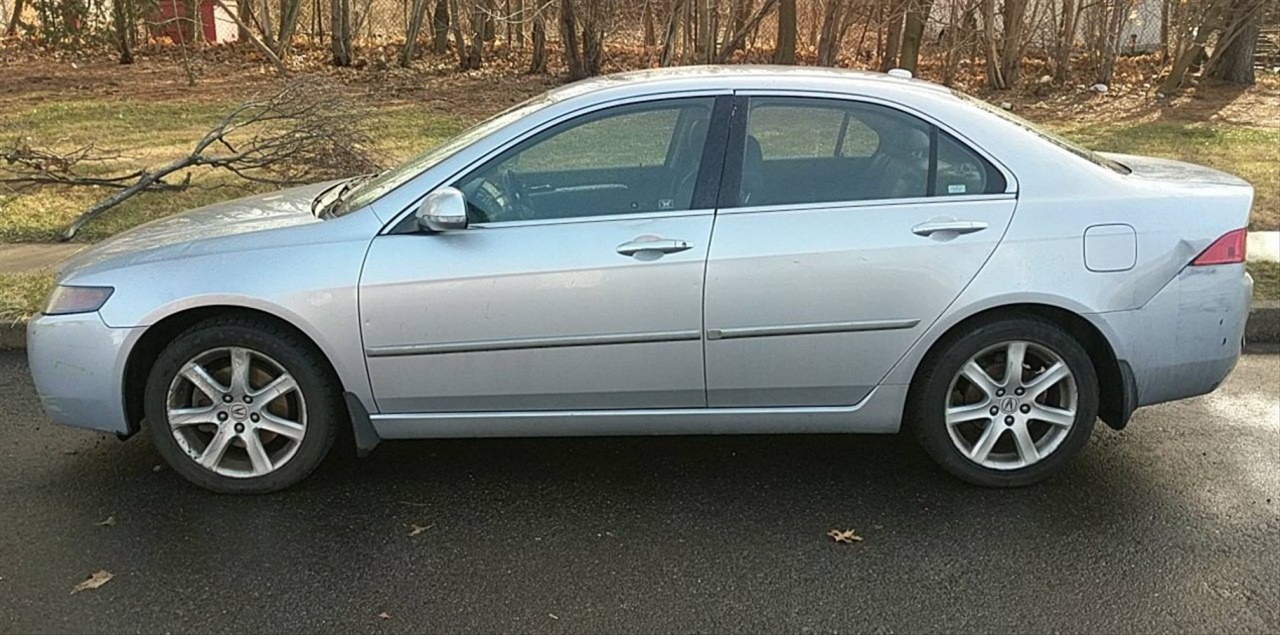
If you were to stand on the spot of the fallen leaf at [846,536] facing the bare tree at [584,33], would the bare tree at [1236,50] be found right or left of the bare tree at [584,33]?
right

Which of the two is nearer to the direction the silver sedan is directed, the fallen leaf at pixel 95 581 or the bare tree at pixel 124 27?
the fallen leaf

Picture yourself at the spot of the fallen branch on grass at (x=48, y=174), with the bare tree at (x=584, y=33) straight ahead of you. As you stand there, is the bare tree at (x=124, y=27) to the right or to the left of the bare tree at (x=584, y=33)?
left

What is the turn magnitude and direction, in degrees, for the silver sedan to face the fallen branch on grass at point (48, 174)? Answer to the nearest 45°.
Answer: approximately 45° to its right

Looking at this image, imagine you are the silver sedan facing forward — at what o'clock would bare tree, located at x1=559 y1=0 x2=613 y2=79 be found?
The bare tree is roughly at 3 o'clock from the silver sedan.

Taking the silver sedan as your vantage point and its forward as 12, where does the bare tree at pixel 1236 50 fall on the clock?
The bare tree is roughly at 4 o'clock from the silver sedan.

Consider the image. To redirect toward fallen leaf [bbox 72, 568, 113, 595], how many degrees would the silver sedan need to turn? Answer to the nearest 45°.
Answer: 0° — it already faces it

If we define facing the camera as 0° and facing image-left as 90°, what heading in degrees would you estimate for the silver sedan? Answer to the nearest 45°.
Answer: approximately 90°

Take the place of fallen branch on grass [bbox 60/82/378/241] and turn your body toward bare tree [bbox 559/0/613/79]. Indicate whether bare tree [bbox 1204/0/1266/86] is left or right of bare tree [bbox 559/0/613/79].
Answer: right

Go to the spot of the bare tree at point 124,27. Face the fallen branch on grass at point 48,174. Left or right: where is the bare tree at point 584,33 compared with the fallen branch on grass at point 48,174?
left
